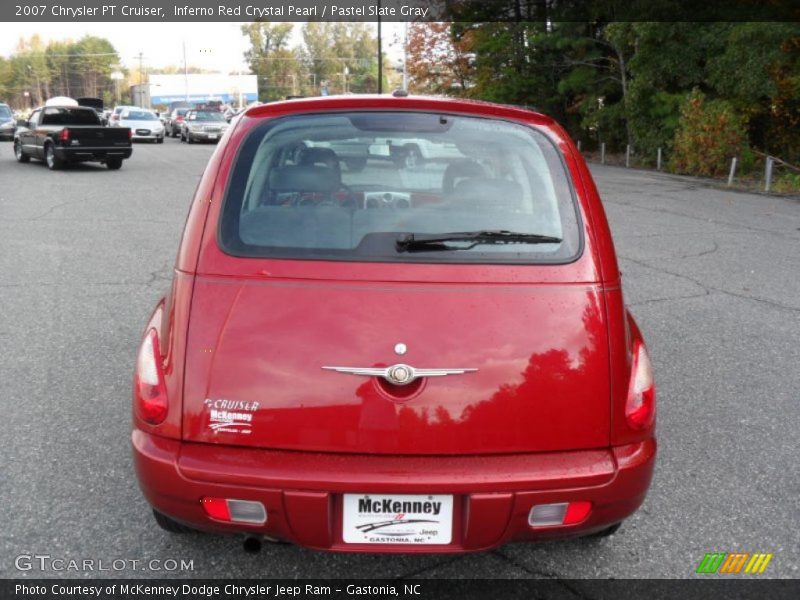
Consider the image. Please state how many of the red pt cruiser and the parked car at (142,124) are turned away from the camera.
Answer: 1

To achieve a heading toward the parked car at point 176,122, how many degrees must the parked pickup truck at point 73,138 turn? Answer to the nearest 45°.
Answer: approximately 45° to its right

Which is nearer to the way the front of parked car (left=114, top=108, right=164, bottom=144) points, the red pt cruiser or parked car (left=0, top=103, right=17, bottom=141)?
the red pt cruiser

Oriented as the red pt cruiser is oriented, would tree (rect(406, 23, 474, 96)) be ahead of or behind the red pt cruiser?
ahead

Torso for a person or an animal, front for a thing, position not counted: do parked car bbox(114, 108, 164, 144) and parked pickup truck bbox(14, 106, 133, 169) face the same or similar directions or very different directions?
very different directions

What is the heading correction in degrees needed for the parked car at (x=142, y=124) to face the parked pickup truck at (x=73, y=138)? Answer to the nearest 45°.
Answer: approximately 45° to its right

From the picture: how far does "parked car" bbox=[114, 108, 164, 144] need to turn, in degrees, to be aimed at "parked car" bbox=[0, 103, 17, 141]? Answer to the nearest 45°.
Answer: approximately 135° to its right

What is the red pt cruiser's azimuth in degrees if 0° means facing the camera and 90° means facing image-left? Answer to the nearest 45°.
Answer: approximately 180°

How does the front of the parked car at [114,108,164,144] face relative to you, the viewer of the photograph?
facing the viewer and to the right of the viewer

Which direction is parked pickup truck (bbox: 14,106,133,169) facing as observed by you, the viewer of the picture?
facing away from the viewer and to the left of the viewer

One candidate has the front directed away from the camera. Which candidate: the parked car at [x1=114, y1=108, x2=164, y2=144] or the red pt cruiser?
the red pt cruiser
